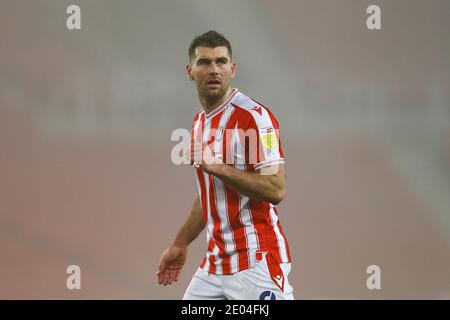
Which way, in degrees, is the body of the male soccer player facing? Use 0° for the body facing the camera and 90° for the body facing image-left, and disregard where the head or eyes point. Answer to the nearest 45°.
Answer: approximately 45°
